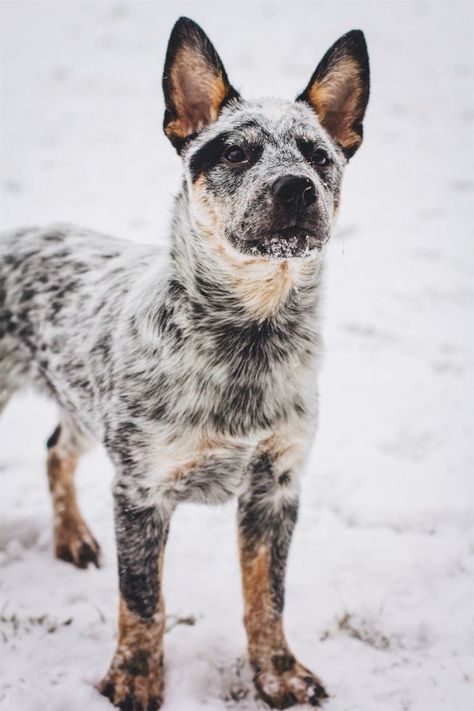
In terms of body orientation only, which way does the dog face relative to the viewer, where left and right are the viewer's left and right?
facing the viewer and to the right of the viewer
